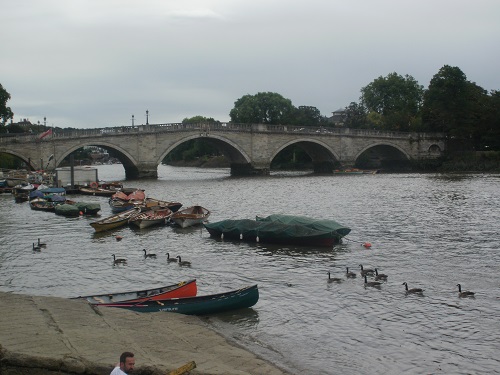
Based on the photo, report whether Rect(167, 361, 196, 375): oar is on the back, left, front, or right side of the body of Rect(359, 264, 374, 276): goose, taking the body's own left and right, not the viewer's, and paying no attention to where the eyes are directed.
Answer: left

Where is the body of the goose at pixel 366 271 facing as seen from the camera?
to the viewer's left

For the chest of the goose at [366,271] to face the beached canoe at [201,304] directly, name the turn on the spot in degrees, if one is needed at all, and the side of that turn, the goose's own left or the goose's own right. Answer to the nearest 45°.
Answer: approximately 45° to the goose's own left
